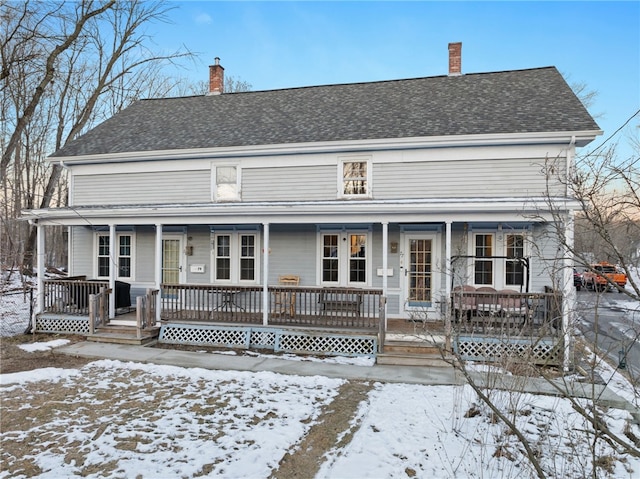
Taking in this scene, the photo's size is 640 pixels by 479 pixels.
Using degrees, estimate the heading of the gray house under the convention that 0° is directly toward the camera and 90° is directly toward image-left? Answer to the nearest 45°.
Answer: approximately 0°

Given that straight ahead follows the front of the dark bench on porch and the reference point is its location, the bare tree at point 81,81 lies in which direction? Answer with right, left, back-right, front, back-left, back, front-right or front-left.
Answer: back-right

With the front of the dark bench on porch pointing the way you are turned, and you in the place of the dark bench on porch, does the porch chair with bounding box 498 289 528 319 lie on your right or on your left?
on your left

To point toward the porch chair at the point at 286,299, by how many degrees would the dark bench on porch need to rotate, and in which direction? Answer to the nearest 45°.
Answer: approximately 135° to its right

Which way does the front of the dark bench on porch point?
toward the camera
